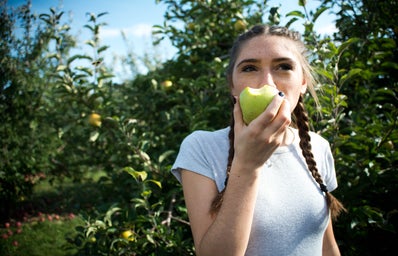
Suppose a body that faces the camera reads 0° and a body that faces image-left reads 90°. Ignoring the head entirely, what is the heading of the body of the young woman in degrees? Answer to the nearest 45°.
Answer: approximately 315°
